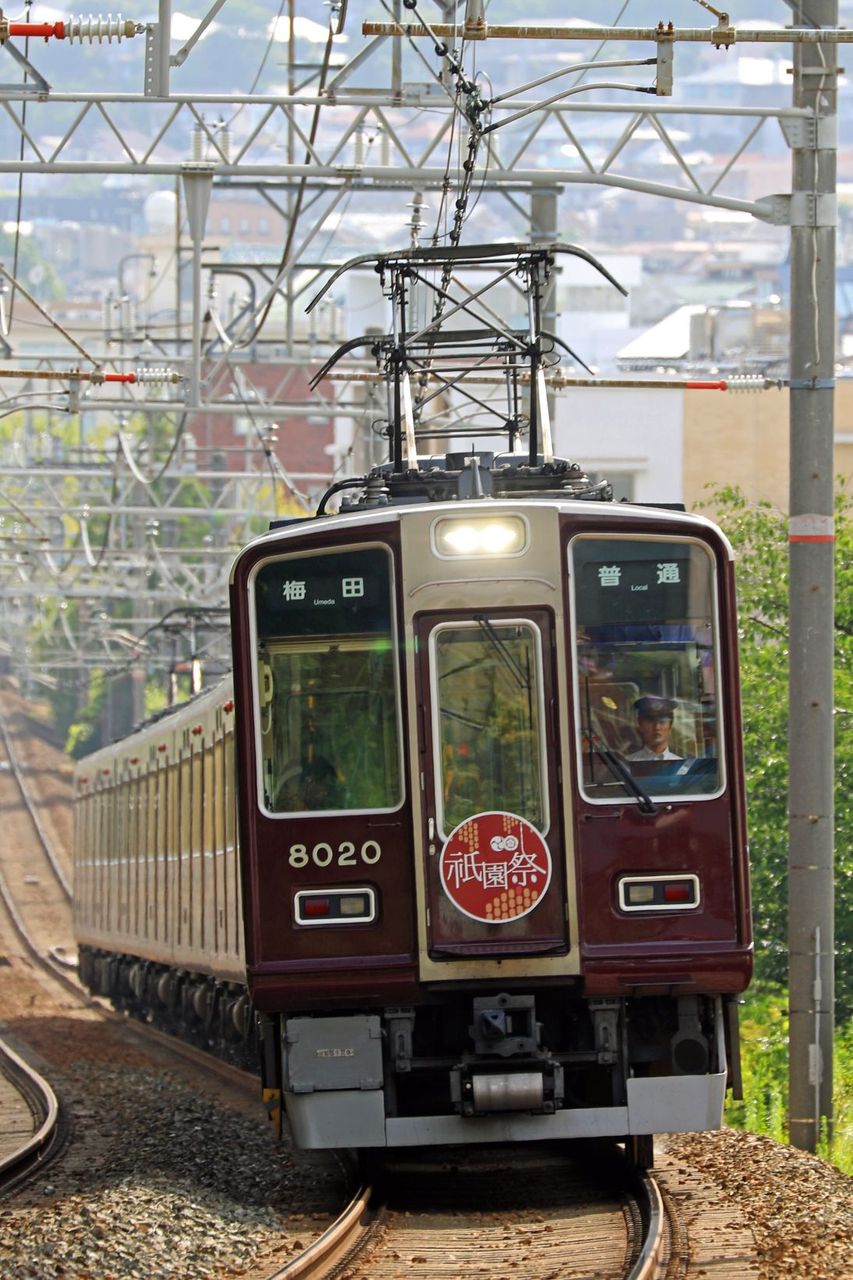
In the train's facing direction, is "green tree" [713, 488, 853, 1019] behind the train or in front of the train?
behind

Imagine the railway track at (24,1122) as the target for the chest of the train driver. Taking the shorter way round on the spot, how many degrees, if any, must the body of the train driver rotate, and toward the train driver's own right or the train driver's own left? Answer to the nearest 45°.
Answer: approximately 135° to the train driver's own right

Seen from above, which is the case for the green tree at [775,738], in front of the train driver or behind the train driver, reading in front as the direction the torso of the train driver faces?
behind

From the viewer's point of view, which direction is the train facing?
toward the camera

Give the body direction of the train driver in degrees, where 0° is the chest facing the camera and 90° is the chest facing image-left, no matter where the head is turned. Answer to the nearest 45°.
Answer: approximately 0°

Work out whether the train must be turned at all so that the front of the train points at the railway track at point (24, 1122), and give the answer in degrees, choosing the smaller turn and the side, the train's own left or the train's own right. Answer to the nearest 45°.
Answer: approximately 135° to the train's own right
